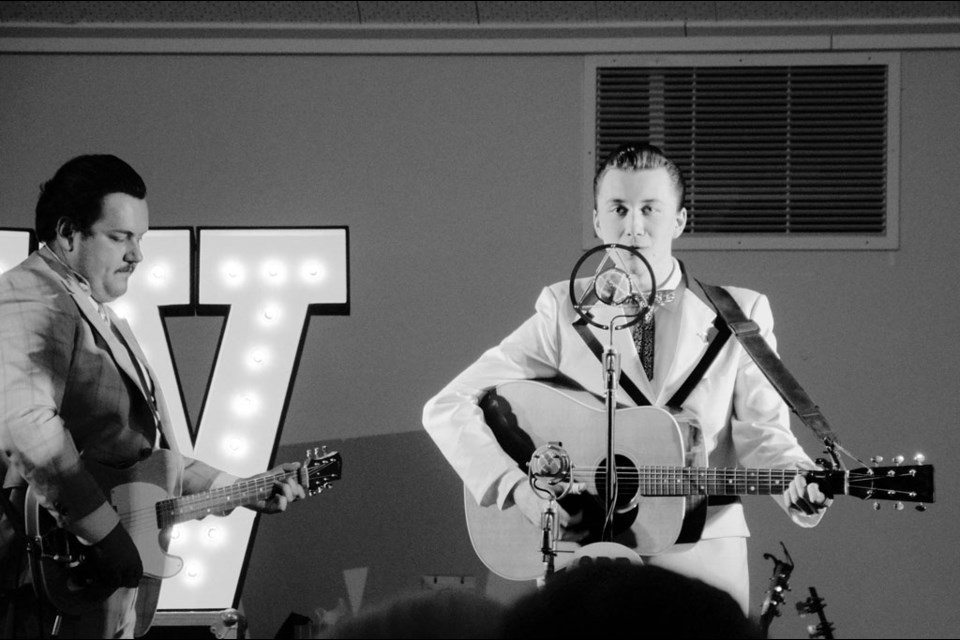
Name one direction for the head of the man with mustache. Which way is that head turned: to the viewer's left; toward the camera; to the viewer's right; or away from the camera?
to the viewer's right

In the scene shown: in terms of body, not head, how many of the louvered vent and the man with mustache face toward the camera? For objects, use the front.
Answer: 1

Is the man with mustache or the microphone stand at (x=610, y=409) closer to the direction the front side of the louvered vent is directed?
the microphone stand

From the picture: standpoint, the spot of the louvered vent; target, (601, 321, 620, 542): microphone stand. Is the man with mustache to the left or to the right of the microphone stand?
right

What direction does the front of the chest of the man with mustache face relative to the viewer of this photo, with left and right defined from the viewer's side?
facing to the right of the viewer

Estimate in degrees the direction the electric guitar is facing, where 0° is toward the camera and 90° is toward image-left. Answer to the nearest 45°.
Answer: approximately 315°

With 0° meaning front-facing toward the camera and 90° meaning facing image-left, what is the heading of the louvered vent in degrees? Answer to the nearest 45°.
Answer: approximately 0°

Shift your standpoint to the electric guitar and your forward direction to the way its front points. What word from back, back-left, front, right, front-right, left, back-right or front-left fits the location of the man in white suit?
front-left

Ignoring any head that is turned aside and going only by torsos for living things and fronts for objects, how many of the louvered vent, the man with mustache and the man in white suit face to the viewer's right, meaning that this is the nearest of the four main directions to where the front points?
1

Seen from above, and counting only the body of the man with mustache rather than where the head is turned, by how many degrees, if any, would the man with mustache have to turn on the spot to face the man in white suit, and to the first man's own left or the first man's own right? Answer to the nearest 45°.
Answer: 0° — they already face them
